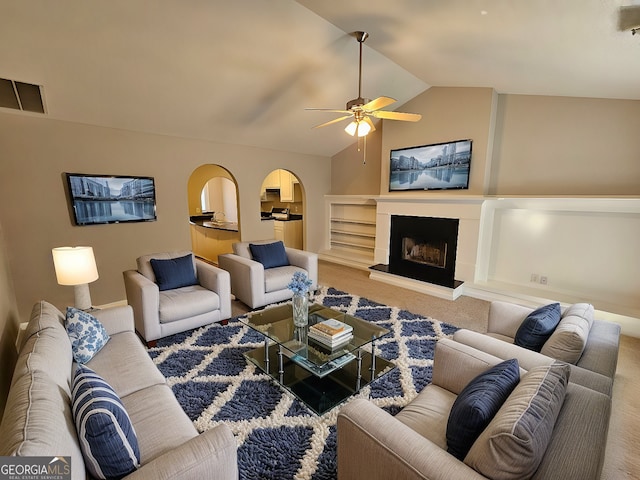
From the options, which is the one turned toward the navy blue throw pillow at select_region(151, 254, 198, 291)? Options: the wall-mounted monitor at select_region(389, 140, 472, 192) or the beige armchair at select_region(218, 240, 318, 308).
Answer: the wall-mounted monitor

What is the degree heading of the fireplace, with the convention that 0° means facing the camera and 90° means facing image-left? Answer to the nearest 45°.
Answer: approximately 45°

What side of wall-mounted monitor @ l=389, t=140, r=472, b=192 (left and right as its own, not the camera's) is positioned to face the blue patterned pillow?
front

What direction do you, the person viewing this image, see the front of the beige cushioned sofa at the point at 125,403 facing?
facing to the right of the viewer

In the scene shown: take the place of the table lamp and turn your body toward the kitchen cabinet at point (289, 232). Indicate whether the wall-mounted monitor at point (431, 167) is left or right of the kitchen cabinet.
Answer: right

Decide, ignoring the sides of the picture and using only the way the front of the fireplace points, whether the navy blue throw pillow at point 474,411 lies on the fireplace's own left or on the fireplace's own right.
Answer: on the fireplace's own left

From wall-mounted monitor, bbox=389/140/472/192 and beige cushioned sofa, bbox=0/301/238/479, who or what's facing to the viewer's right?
the beige cushioned sofa

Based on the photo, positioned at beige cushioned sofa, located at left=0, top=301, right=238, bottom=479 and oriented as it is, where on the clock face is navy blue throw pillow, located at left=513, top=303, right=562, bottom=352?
The navy blue throw pillow is roughly at 1 o'clock from the beige cushioned sofa.

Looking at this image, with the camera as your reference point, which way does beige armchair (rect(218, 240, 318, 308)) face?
facing the viewer and to the right of the viewer
